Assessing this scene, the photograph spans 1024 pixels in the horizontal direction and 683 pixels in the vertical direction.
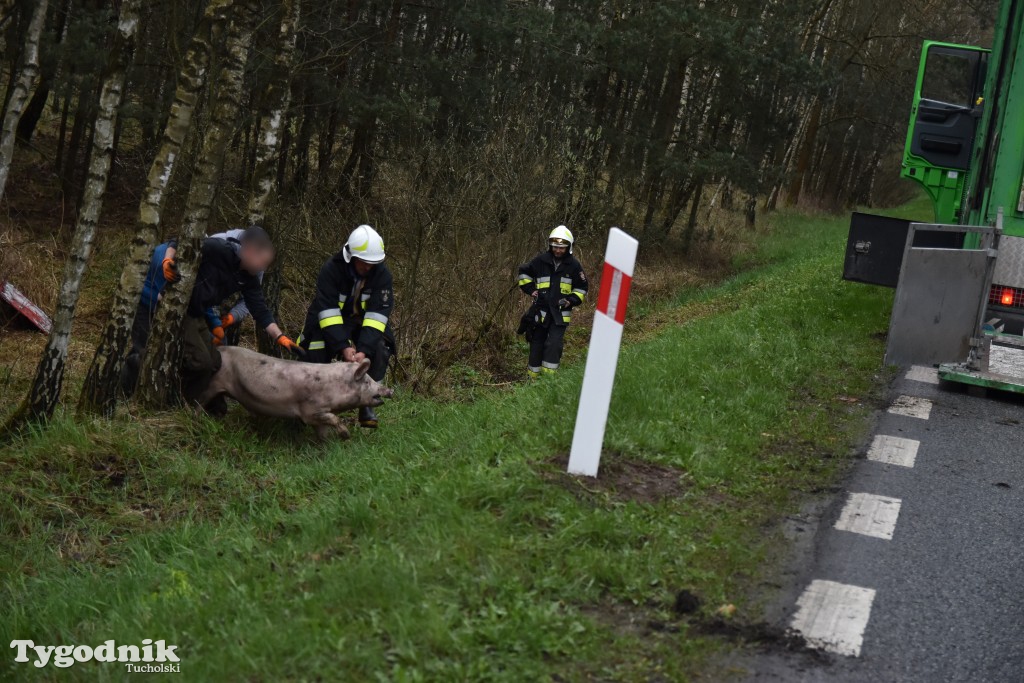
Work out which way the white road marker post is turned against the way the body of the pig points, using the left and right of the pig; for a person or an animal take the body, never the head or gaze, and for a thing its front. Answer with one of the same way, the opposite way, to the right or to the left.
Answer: to the right

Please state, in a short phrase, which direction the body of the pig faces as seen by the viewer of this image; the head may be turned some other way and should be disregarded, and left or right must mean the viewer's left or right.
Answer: facing to the right of the viewer

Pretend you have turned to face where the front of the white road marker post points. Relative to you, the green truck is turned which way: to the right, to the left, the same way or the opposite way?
the opposite way

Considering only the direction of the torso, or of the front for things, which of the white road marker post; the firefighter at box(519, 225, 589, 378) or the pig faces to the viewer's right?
the pig

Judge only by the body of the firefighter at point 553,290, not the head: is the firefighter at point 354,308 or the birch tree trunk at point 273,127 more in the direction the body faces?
the firefighter

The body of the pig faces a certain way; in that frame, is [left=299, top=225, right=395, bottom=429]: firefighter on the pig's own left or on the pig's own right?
on the pig's own left

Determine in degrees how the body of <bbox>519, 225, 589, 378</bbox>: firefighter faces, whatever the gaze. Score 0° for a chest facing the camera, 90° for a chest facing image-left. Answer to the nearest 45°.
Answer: approximately 0°

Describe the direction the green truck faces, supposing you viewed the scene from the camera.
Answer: facing away from the viewer

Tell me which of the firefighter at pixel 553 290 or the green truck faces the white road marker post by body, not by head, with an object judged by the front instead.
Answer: the firefighter

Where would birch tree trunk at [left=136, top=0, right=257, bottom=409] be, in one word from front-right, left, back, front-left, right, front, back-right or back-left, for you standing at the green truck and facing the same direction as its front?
back-left

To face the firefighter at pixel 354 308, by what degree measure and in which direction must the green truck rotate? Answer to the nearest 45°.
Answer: approximately 135° to its left
